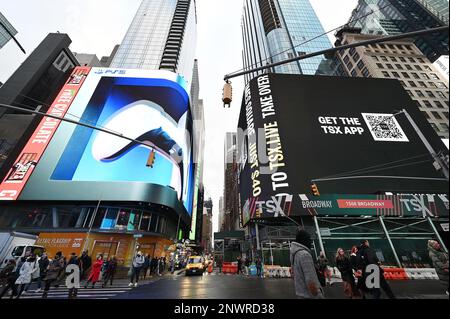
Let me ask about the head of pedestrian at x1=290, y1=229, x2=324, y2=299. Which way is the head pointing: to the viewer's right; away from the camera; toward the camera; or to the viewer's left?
away from the camera

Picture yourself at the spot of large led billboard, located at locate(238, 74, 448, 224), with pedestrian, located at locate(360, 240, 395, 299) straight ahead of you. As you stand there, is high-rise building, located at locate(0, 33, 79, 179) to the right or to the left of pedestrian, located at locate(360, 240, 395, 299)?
right

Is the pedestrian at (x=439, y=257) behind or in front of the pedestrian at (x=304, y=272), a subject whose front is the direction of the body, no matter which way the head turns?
in front

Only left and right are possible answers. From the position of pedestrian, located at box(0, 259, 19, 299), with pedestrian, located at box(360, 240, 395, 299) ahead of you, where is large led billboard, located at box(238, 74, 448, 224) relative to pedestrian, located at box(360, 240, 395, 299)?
left

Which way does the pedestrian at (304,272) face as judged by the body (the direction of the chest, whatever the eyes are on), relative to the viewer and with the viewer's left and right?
facing away from the viewer and to the right of the viewer

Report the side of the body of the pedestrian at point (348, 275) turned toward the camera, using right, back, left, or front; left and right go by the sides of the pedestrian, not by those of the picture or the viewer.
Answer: front
